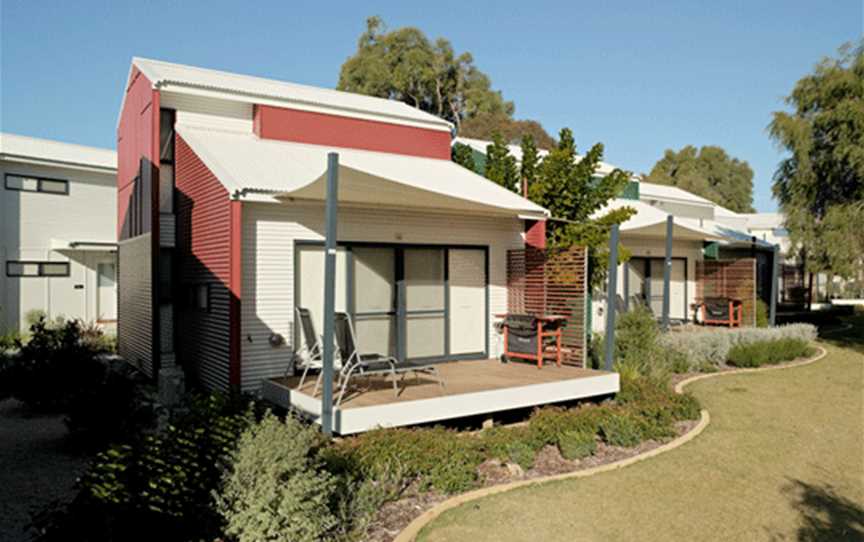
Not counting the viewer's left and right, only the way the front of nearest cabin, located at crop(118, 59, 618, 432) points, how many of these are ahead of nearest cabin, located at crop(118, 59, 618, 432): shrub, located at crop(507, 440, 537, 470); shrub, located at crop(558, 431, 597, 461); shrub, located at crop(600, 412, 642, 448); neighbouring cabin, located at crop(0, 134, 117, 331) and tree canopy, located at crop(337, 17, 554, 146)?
3

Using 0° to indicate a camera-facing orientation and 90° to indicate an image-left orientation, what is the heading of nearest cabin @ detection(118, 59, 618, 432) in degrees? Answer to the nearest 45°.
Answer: approximately 315°

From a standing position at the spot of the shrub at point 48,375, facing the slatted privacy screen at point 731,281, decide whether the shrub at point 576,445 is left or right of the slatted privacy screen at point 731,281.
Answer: right

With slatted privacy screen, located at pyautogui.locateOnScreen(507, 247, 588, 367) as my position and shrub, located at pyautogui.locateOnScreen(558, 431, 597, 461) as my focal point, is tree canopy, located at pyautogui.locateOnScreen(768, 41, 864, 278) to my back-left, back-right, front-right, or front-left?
back-left

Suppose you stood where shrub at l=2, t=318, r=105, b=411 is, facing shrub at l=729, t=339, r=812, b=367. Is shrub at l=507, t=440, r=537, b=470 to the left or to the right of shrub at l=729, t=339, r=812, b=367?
right

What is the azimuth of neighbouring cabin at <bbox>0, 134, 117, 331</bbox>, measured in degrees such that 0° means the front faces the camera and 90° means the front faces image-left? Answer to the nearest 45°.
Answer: approximately 315°
